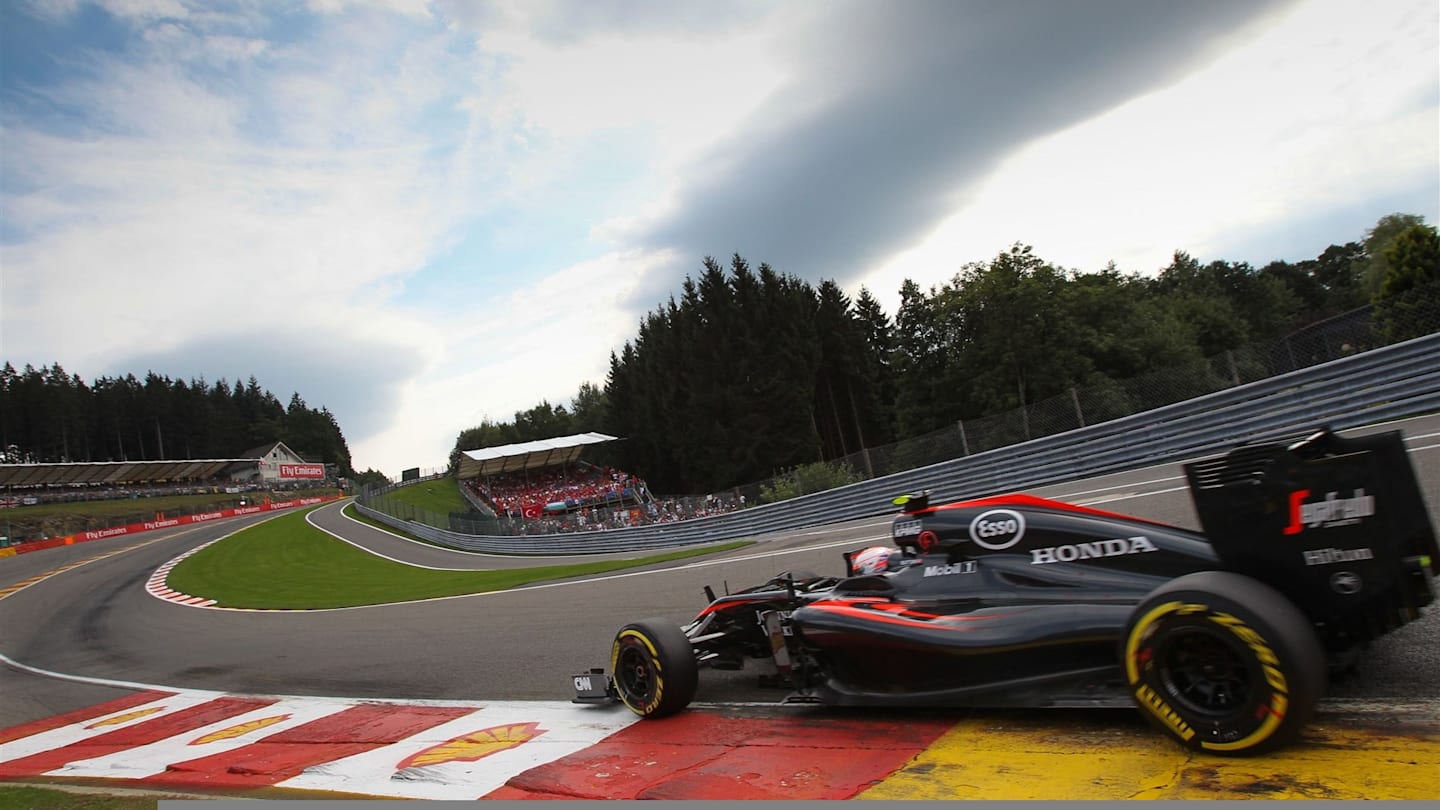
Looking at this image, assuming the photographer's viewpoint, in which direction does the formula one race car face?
facing away from the viewer and to the left of the viewer
